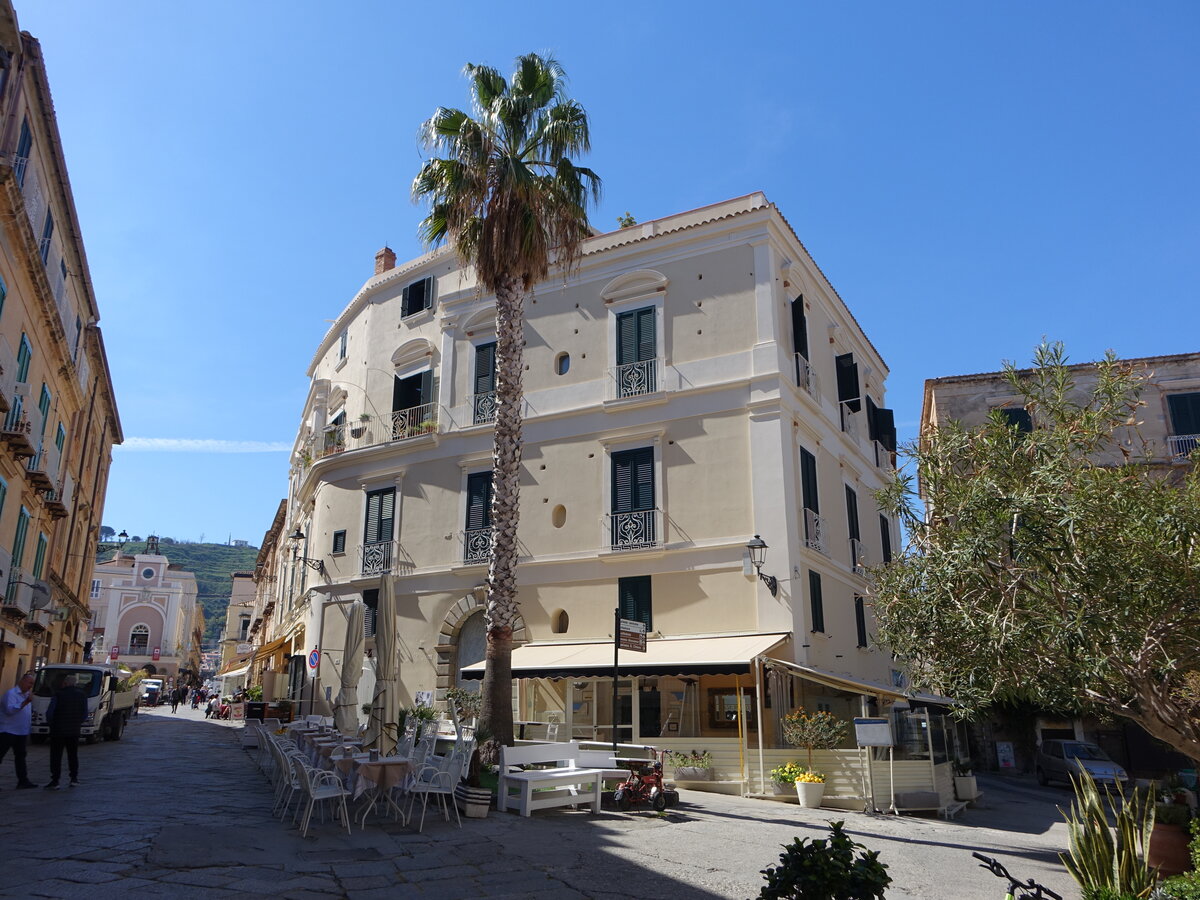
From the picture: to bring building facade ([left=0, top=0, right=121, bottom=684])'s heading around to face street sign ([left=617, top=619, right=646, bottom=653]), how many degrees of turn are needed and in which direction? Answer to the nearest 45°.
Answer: approximately 45° to its right

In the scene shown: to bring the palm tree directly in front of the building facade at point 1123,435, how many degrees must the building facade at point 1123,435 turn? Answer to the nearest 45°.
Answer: approximately 45° to its right

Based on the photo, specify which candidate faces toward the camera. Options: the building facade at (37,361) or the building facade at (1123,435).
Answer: the building facade at (1123,435)

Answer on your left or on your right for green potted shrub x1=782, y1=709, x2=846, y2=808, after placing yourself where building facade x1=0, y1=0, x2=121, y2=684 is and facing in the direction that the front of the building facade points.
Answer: on your right

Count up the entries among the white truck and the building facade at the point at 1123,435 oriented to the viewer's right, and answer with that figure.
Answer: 0

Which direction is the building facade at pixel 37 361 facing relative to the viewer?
to the viewer's right

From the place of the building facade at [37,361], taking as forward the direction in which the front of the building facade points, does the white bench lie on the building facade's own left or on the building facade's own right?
on the building facade's own right

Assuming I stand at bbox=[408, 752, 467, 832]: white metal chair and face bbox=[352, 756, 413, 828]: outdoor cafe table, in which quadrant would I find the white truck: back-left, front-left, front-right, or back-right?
front-right

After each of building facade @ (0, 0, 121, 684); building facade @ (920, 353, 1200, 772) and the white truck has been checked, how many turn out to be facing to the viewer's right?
1

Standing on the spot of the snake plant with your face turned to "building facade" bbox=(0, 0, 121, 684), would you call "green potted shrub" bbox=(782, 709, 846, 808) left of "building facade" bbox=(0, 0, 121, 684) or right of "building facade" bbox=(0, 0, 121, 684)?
right

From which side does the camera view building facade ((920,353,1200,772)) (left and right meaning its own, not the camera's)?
front
